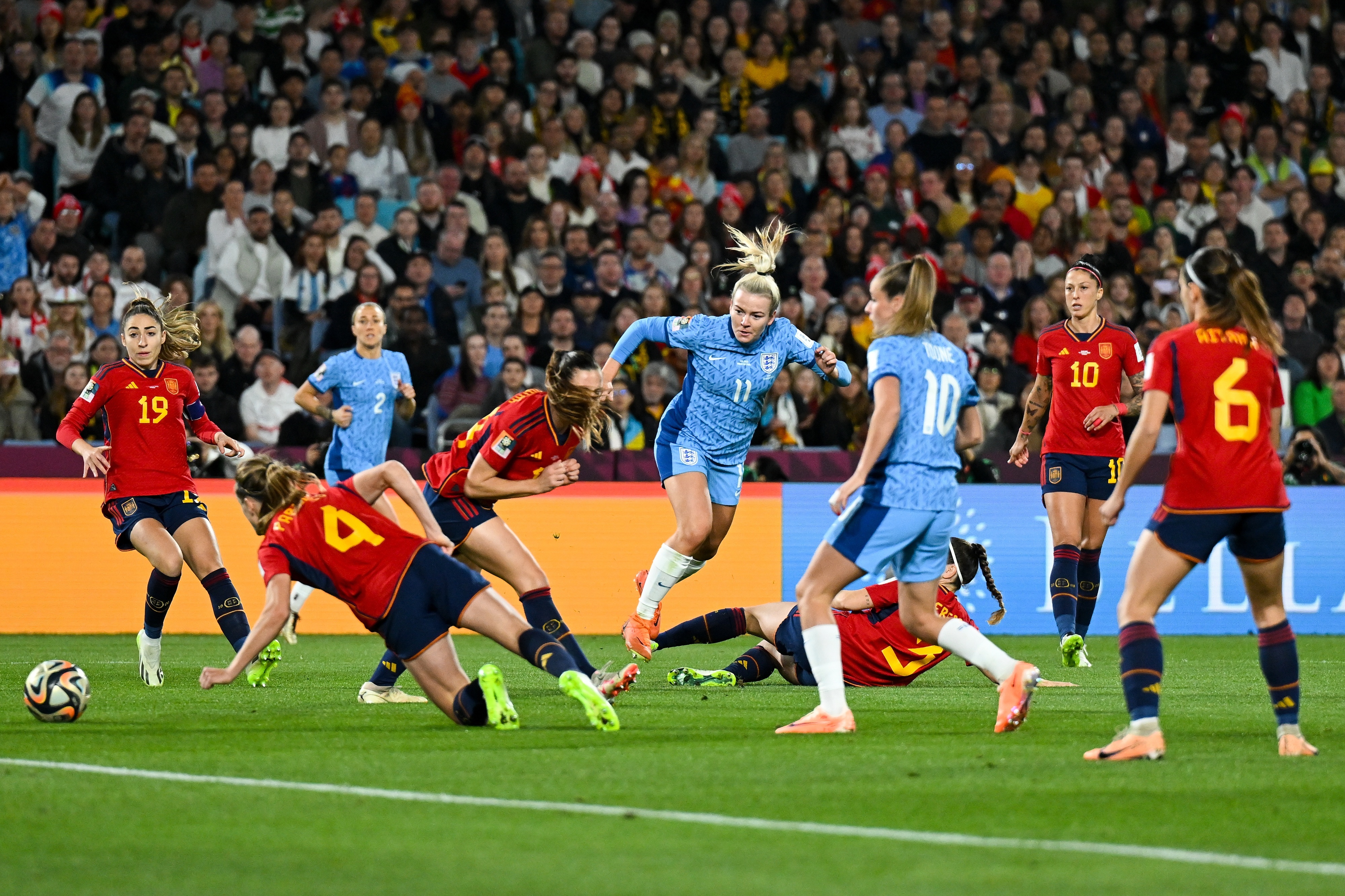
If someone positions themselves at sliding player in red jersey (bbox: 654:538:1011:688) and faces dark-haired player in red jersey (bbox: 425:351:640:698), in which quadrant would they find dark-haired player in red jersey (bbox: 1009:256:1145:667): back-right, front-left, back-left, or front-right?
back-right

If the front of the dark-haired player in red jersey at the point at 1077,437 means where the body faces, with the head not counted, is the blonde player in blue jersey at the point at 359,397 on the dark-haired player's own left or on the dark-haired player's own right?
on the dark-haired player's own right

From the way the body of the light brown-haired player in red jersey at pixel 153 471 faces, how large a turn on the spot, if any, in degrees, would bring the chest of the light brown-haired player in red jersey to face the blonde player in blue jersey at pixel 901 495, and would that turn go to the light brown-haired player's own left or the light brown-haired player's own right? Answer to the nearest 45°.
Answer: approximately 45° to the light brown-haired player's own left

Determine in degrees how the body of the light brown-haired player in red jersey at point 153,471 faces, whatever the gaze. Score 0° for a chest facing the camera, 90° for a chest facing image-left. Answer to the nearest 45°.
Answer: approximately 0°

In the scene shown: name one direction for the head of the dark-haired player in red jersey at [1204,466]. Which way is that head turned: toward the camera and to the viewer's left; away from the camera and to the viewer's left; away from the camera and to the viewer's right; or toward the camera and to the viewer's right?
away from the camera and to the viewer's left

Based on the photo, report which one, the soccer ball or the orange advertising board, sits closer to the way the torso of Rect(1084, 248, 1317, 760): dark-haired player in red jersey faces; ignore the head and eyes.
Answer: the orange advertising board

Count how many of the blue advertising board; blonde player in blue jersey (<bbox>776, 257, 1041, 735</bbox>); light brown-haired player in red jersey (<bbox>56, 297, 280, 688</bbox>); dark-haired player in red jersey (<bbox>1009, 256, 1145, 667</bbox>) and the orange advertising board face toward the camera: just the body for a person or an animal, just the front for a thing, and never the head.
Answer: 4

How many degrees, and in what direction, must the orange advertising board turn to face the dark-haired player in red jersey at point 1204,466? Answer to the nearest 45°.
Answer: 0° — it already faces them

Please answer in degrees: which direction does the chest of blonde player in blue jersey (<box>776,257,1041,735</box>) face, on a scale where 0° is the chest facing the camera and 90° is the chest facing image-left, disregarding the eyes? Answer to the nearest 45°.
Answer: approximately 135°

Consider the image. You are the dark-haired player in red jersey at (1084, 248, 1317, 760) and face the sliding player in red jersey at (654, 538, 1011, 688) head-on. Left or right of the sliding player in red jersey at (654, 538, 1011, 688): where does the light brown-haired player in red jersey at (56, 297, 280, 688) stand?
left
